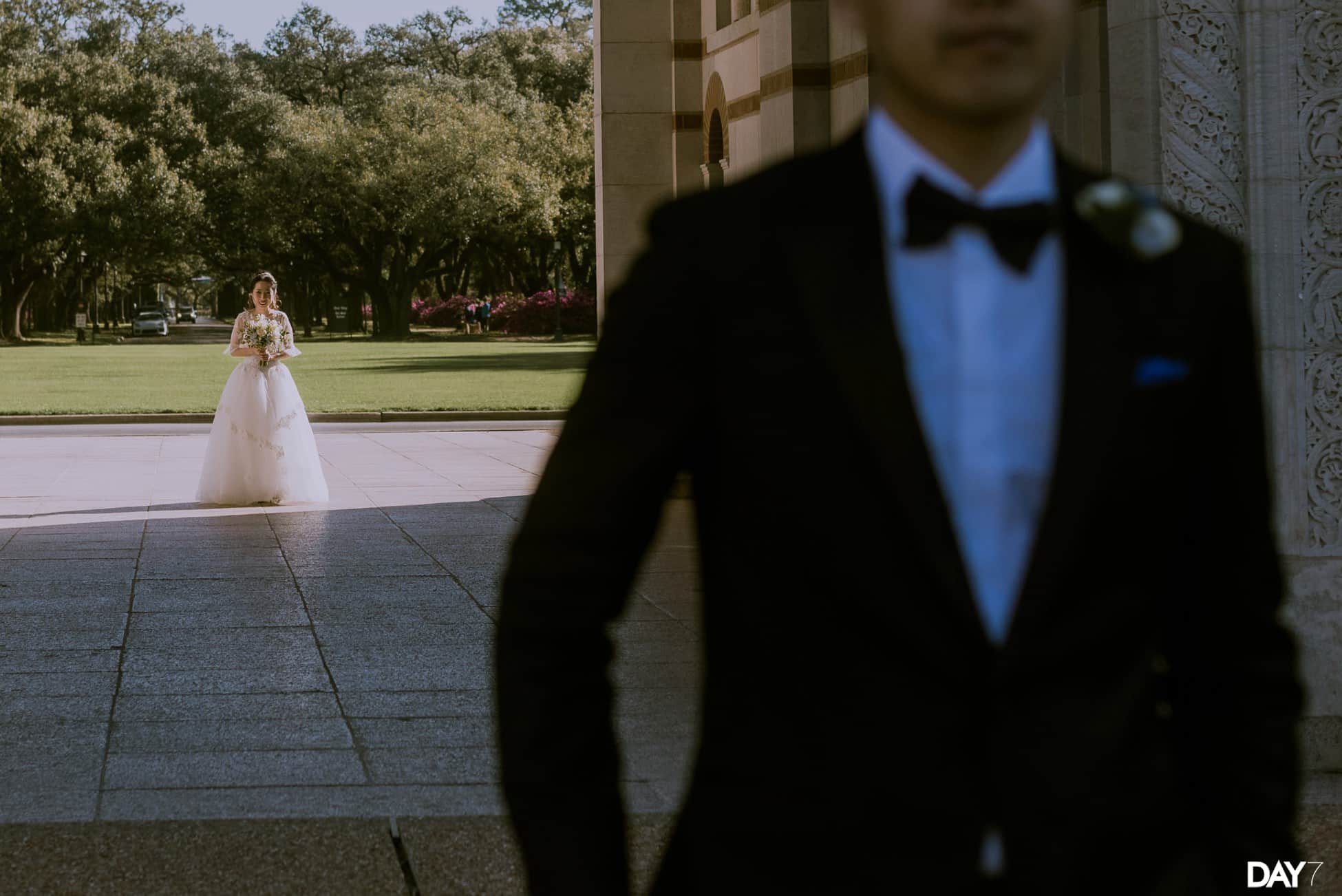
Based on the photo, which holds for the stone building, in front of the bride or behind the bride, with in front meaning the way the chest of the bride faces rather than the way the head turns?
in front

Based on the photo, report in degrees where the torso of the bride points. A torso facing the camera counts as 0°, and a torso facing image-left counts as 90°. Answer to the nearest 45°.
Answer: approximately 0°

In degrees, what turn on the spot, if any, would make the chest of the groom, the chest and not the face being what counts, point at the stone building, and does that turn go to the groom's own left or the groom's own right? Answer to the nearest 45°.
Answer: approximately 180°

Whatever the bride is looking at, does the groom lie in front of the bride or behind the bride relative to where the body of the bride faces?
in front

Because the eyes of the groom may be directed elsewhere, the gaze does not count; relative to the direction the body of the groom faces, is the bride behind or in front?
behind

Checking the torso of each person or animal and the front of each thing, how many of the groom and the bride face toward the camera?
2
